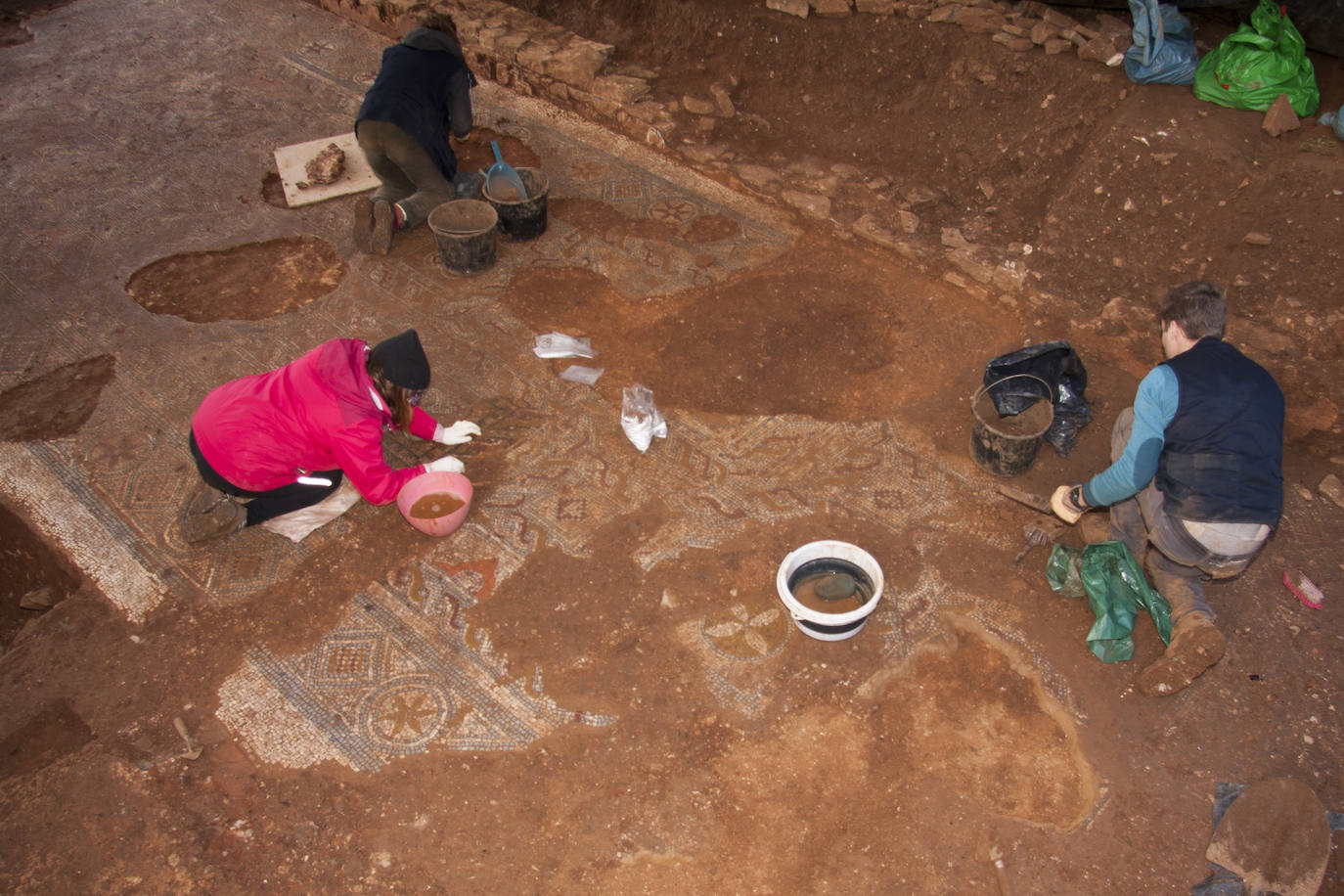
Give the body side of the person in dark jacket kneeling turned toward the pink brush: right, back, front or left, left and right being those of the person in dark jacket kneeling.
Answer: right

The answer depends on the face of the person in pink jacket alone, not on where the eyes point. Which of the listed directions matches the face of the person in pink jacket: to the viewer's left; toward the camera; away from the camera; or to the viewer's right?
to the viewer's right

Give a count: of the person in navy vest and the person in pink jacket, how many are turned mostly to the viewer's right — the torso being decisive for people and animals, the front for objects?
1

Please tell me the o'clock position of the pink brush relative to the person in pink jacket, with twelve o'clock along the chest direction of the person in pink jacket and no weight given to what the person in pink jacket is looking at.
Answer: The pink brush is roughly at 1 o'clock from the person in pink jacket.

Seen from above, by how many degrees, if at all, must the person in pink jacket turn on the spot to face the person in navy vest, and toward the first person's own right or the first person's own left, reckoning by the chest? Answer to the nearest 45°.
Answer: approximately 45° to the first person's own right

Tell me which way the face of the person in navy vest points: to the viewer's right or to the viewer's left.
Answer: to the viewer's left

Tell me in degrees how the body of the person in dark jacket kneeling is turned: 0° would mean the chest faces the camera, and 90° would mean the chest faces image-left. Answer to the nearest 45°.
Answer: approximately 225°

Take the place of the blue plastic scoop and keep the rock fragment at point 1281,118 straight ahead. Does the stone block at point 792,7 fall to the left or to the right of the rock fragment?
left

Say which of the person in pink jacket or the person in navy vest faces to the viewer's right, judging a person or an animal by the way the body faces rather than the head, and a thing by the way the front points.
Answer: the person in pink jacket

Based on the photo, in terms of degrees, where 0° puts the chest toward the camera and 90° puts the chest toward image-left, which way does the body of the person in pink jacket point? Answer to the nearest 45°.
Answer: approximately 270°
